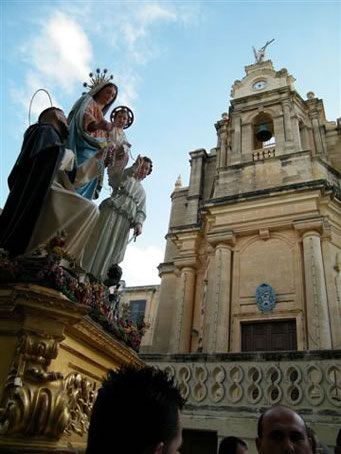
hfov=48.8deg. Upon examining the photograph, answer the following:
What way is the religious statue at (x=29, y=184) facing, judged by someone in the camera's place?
facing away from the viewer and to the right of the viewer

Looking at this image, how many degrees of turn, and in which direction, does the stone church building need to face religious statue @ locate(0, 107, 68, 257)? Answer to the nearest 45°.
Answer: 0° — it already faces it

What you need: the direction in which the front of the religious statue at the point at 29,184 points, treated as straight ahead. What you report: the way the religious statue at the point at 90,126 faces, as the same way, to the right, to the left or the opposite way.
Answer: to the right

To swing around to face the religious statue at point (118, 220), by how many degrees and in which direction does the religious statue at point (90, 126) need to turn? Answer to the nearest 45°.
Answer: approximately 90° to its left

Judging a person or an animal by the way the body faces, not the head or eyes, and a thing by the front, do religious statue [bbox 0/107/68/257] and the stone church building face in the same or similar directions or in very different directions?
very different directions

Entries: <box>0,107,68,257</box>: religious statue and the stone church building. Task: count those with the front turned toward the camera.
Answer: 1

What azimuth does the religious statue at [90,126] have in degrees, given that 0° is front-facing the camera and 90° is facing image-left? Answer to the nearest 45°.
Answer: approximately 315°

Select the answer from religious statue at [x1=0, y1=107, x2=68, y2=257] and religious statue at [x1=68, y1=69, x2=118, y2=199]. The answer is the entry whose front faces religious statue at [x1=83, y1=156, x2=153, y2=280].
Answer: religious statue at [x1=0, y1=107, x2=68, y2=257]

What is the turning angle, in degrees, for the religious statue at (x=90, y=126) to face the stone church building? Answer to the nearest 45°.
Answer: approximately 90° to its left

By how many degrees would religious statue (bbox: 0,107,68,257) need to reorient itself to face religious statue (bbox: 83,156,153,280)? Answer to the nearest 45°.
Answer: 0° — it already faces it

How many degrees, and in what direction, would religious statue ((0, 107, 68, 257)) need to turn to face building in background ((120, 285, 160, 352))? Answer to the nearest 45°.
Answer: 0° — it already faces it

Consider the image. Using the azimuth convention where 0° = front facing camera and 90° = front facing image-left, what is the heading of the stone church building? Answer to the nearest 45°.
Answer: approximately 0°
